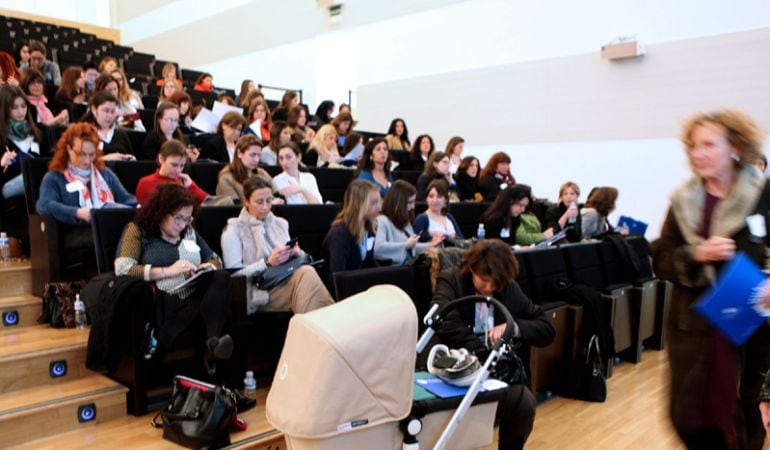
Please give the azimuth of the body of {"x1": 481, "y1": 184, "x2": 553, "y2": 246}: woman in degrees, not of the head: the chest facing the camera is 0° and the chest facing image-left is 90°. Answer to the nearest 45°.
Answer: approximately 315°

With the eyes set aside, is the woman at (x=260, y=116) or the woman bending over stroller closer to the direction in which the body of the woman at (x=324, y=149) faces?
the woman bending over stroller

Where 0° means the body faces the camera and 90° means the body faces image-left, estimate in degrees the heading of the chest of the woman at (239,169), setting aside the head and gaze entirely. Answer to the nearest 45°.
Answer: approximately 315°

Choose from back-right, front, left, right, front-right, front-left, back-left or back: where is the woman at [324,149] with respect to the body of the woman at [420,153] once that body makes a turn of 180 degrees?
left

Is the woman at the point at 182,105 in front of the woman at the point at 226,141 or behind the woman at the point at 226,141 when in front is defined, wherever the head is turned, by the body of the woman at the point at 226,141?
behind

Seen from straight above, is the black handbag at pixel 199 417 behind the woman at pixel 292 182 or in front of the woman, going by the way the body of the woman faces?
in front

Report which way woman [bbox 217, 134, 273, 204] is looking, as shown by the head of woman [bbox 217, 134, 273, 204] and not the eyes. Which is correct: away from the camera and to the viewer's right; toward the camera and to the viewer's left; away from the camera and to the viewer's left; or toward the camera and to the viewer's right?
toward the camera and to the viewer's right

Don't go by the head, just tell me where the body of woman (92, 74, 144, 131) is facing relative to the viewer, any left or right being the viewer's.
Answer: facing the viewer and to the right of the viewer

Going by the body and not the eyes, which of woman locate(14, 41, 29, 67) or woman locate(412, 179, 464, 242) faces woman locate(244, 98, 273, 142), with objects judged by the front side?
woman locate(14, 41, 29, 67)

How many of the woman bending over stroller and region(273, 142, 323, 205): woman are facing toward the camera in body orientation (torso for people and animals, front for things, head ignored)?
2

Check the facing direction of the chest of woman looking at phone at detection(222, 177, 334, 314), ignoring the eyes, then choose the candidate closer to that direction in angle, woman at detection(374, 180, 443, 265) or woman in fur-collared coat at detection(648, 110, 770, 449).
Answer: the woman in fur-collared coat

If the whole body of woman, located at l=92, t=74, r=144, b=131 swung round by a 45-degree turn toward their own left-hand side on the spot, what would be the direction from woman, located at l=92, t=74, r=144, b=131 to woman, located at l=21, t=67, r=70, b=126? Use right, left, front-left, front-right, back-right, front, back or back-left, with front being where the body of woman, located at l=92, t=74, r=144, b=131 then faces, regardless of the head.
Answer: back
